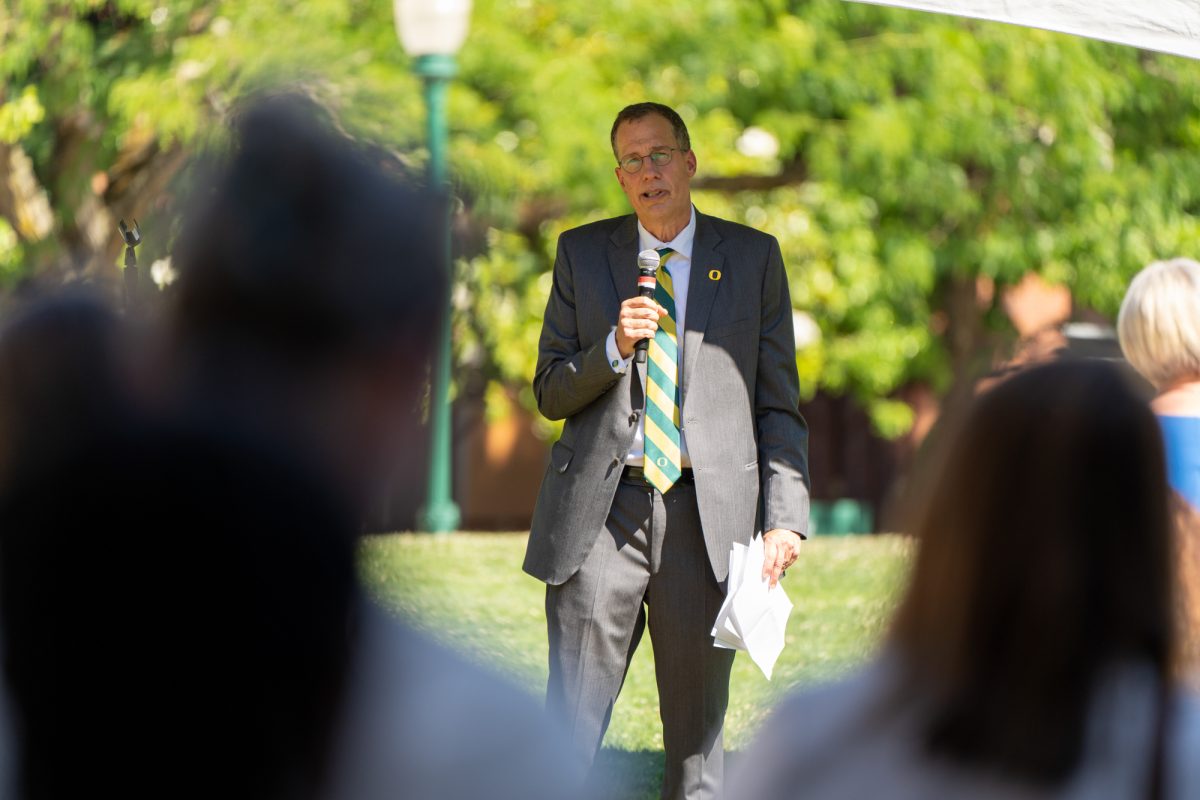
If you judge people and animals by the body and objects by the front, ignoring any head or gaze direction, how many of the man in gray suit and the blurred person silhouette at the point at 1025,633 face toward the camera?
1

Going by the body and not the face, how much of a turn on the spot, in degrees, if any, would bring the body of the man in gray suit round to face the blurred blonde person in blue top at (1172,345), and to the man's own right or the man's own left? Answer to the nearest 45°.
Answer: approximately 90° to the man's own left

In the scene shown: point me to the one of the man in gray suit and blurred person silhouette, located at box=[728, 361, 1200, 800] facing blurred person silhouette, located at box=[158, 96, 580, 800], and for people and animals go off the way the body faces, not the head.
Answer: the man in gray suit

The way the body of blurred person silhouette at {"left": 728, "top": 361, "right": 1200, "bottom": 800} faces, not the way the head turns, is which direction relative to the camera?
away from the camera

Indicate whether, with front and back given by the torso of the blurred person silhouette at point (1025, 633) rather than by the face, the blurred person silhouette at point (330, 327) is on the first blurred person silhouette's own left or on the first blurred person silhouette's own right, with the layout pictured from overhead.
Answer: on the first blurred person silhouette's own left

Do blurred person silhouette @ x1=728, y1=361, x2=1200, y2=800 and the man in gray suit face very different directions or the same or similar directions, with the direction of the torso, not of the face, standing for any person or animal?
very different directions

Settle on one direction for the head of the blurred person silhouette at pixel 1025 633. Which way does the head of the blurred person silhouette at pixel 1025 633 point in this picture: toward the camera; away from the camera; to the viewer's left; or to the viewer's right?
away from the camera

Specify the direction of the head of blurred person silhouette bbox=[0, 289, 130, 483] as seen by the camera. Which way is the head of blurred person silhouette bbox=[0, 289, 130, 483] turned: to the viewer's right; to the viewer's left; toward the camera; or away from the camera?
away from the camera

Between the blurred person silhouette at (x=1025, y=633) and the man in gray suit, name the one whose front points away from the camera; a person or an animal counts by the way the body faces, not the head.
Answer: the blurred person silhouette

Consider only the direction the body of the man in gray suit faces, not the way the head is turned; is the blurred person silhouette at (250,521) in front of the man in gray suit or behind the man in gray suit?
in front

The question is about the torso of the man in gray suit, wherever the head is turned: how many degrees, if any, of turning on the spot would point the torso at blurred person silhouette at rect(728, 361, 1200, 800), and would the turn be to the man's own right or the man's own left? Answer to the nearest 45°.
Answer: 0° — they already face them

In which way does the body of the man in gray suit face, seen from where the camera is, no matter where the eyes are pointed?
toward the camera
